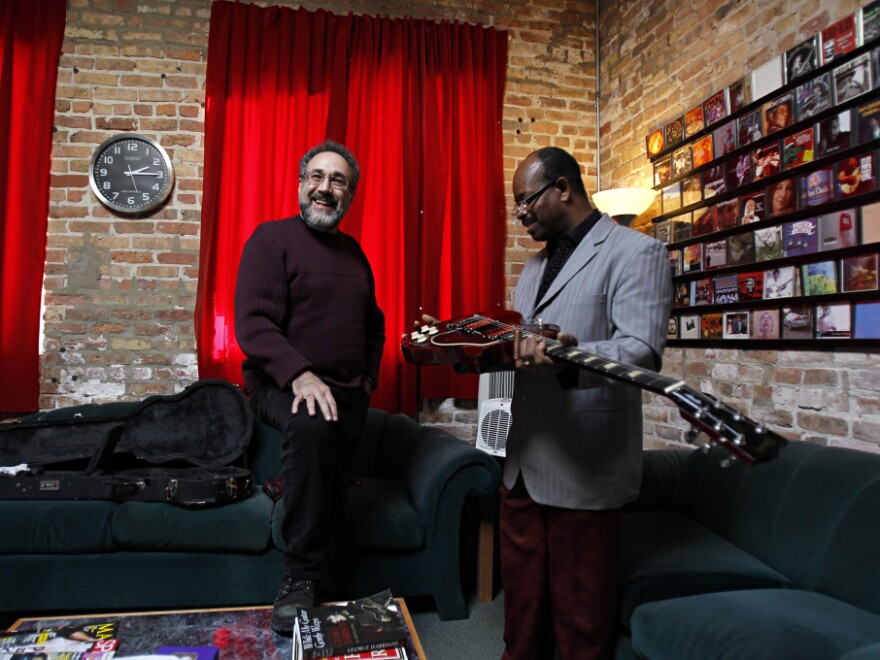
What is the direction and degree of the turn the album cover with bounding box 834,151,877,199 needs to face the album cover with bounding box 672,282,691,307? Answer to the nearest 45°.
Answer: approximately 90° to its right

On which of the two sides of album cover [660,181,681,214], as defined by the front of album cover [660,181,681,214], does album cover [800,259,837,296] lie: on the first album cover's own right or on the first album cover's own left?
on the first album cover's own left

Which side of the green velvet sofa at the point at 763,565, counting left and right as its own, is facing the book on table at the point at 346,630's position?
front

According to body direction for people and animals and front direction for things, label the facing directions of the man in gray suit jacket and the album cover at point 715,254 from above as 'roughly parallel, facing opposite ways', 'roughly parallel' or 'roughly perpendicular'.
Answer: roughly parallel

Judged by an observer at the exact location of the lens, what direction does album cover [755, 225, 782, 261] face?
facing the viewer and to the left of the viewer

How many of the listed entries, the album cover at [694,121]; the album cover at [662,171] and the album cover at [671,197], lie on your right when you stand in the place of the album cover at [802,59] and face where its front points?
3

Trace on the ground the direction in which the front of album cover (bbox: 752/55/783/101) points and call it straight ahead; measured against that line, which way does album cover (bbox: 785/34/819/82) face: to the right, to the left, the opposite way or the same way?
the same way

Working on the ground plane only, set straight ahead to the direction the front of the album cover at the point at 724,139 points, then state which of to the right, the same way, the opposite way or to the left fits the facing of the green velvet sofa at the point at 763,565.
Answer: the same way

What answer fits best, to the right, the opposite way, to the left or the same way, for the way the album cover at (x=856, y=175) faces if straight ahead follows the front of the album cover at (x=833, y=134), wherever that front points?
the same way

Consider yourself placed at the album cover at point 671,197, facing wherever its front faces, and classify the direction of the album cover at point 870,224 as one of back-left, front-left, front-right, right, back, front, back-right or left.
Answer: left

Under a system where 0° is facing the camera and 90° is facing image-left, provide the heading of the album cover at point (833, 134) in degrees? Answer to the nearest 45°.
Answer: approximately 45°

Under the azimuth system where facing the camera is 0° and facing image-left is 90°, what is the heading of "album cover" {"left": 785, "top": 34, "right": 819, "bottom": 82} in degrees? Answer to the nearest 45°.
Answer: approximately 45°

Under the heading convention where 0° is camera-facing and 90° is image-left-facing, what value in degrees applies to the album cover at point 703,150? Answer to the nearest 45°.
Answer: approximately 45°

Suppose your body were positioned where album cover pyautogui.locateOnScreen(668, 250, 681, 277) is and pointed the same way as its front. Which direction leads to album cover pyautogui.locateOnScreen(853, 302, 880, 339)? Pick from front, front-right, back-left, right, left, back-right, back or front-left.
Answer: left

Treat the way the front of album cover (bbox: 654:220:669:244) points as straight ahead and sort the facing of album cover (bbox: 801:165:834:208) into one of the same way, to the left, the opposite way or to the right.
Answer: the same way
